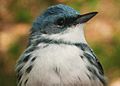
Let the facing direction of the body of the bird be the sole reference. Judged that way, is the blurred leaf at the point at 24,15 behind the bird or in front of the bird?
behind

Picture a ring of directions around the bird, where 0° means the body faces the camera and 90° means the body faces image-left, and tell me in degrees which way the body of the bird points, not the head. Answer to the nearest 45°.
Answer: approximately 0°
